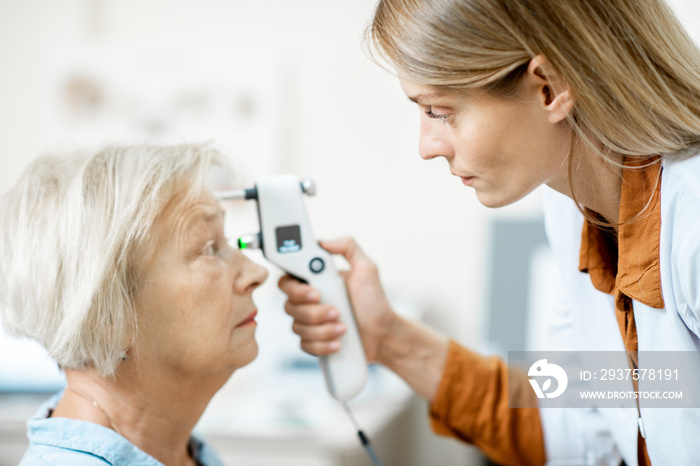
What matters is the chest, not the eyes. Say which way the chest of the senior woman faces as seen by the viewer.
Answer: to the viewer's right

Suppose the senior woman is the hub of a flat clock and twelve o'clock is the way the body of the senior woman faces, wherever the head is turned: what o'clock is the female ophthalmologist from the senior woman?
The female ophthalmologist is roughly at 1 o'clock from the senior woman.

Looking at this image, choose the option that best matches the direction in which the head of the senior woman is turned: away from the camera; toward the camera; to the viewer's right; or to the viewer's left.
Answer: to the viewer's right

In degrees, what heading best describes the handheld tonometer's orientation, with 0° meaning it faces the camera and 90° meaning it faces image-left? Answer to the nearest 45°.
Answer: approximately 90°

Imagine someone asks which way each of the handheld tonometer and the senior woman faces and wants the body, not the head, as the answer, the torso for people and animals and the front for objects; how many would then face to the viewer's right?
1

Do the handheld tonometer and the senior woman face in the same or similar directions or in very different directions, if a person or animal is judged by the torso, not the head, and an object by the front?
very different directions
